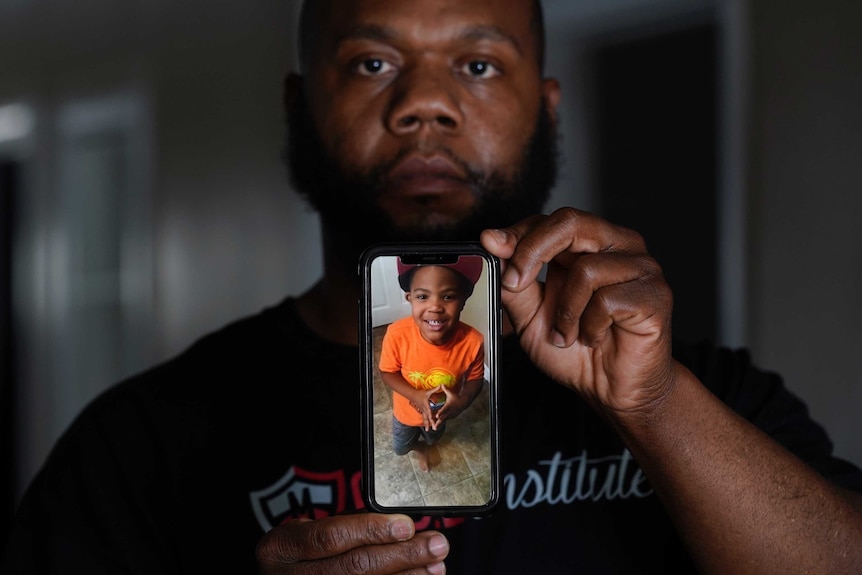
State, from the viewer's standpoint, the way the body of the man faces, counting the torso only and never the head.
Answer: toward the camera

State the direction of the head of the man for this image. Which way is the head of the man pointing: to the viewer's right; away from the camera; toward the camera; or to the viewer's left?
toward the camera
